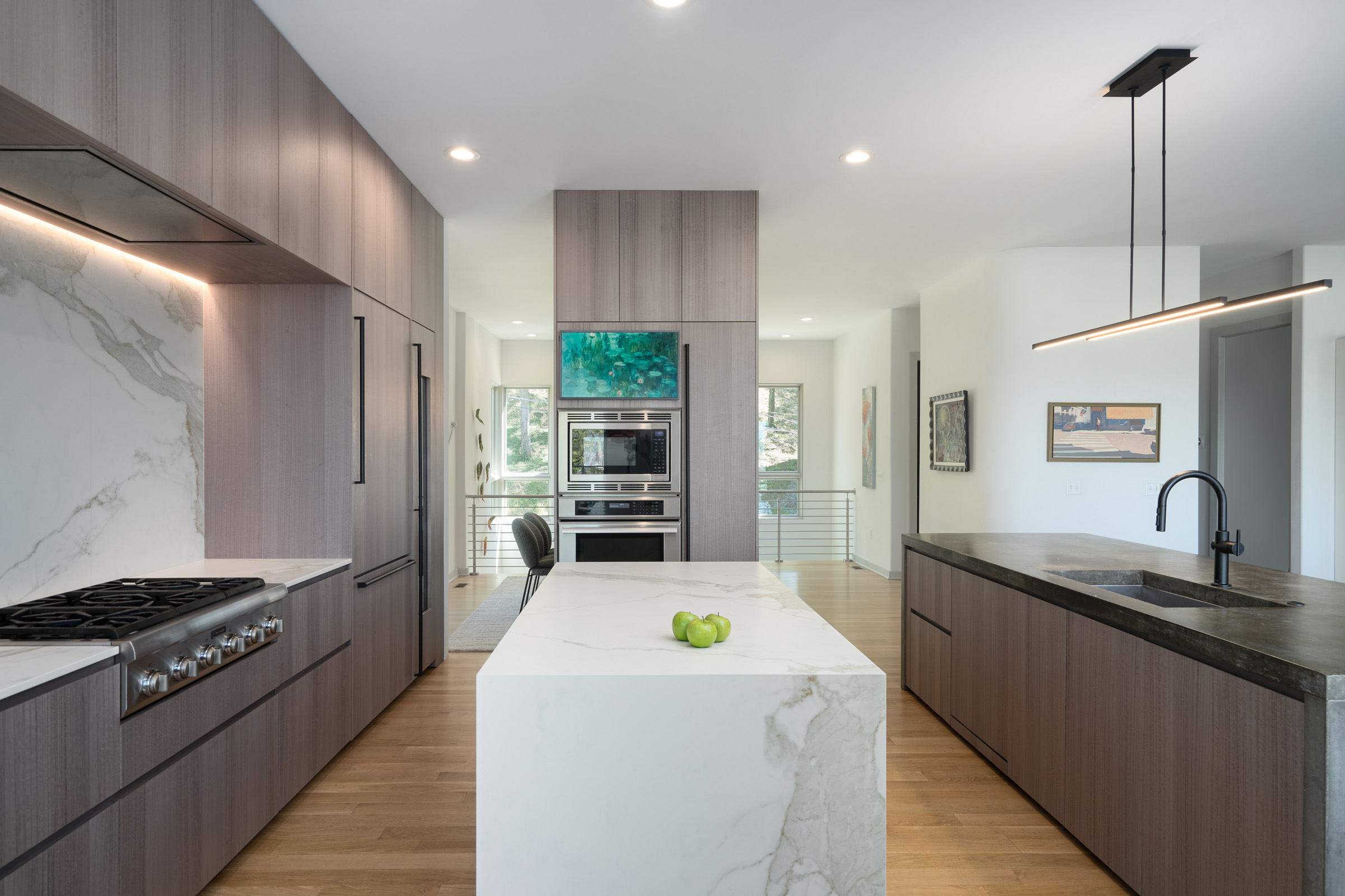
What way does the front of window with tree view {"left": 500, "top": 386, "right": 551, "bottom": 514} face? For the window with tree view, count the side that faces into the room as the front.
toward the camera

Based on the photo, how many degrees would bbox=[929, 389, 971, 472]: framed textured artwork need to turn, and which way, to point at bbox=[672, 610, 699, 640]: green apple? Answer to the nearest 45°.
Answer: approximately 45° to its left

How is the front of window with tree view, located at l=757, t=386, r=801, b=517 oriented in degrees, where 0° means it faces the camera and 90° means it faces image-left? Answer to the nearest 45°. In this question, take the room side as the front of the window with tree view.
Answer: approximately 0°

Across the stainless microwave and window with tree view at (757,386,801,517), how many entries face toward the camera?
2

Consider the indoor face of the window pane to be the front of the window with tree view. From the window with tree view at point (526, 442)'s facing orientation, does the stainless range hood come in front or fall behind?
in front

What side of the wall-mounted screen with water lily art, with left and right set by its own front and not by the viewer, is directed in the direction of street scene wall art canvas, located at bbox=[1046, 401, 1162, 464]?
left

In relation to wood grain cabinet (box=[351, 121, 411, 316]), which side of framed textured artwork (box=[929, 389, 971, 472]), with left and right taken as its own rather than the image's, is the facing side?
front

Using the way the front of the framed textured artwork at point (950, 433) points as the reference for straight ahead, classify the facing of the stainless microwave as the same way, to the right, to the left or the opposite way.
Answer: to the left

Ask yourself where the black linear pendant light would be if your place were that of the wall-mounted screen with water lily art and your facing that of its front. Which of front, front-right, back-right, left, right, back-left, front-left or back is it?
front-left

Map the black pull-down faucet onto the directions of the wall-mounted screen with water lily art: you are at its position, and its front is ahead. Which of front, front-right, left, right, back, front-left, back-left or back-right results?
front-left

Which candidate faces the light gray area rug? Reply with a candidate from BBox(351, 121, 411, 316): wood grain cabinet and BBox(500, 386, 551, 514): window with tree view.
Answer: the window with tree view

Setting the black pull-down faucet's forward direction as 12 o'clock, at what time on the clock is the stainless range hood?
The stainless range hood is roughly at 12 o'clock from the black pull-down faucet.

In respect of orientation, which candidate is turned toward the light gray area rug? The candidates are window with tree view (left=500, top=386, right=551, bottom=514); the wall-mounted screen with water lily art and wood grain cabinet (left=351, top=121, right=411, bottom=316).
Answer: the window with tree view

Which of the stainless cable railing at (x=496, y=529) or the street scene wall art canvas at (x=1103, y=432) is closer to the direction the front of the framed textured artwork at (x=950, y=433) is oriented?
the stainless cable railing

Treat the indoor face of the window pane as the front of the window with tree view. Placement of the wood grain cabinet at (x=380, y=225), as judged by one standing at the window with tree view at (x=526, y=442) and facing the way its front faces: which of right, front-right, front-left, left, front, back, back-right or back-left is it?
front

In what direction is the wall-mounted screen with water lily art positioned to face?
toward the camera

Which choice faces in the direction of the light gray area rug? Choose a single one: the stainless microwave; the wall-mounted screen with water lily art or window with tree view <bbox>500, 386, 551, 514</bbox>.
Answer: the window with tree view
